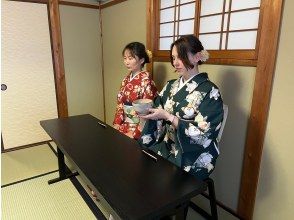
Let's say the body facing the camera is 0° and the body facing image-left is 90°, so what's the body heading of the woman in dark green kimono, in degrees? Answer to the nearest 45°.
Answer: approximately 45°

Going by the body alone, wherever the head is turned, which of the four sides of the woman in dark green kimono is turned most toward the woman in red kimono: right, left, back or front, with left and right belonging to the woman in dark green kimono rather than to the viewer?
right

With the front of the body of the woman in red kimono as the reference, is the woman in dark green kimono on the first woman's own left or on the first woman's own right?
on the first woman's own left

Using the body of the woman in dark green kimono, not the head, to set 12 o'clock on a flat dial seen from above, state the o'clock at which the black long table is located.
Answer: The black long table is roughly at 12 o'clock from the woman in dark green kimono.

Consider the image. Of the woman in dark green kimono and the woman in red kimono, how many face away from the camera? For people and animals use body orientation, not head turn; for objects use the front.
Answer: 0

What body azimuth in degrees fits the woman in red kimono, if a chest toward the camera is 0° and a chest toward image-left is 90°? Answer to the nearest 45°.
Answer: approximately 45°

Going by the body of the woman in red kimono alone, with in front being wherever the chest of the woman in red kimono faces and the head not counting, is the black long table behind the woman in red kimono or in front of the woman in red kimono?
in front
